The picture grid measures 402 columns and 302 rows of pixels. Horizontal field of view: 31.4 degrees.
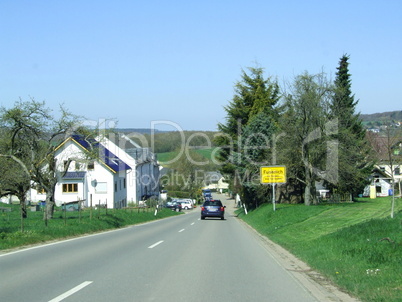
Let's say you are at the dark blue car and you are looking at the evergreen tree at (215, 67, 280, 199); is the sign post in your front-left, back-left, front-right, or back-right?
back-right

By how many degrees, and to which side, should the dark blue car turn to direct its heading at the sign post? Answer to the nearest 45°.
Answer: approximately 135° to its right

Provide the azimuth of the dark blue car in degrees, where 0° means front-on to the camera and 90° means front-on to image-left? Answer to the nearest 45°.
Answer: approximately 180°

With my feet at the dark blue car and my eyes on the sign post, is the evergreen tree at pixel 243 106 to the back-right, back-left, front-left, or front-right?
back-left

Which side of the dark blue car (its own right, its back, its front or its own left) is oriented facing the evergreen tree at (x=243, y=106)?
front

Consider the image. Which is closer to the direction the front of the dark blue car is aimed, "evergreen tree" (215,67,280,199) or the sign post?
the evergreen tree
